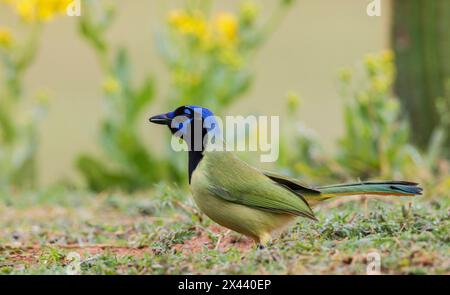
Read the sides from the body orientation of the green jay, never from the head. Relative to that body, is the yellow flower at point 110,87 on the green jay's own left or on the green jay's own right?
on the green jay's own right

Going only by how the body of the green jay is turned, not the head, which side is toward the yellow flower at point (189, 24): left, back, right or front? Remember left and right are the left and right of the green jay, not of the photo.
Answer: right

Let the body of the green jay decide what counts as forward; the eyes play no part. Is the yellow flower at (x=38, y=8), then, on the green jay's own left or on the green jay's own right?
on the green jay's own right

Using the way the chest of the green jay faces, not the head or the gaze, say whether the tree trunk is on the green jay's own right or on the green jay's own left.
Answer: on the green jay's own right

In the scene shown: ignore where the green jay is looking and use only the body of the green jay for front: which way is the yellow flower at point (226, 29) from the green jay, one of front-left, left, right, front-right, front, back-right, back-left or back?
right

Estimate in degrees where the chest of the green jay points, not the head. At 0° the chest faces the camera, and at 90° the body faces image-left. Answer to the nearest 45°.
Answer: approximately 90°

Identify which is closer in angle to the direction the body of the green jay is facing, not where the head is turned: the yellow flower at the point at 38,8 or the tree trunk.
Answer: the yellow flower

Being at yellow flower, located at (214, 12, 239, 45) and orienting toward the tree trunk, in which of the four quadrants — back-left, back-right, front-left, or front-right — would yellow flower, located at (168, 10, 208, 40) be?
back-right
